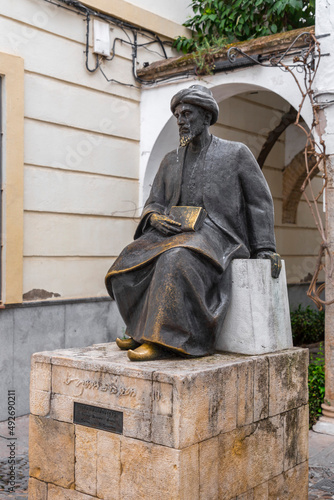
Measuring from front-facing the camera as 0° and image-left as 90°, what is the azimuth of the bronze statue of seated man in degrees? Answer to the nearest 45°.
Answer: approximately 45°

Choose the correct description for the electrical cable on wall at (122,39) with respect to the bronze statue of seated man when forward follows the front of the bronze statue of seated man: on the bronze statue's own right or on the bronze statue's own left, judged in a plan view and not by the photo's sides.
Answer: on the bronze statue's own right

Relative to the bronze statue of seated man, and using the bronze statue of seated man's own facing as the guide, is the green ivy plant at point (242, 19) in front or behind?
behind
